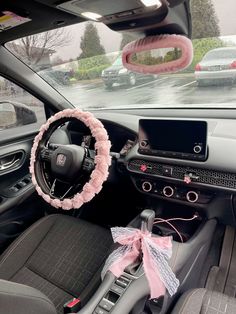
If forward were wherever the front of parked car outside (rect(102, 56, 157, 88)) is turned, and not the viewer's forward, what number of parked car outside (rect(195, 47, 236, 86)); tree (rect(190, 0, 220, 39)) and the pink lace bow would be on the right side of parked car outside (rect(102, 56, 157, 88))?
0

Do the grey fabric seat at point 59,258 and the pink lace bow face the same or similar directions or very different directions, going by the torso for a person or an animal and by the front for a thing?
very different directions

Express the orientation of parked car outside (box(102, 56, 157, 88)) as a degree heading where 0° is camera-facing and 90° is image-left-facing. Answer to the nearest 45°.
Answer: approximately 45°

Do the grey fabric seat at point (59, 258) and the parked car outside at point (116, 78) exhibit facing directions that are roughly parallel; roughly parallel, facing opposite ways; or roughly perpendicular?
roughly parallel, facing opposite ways

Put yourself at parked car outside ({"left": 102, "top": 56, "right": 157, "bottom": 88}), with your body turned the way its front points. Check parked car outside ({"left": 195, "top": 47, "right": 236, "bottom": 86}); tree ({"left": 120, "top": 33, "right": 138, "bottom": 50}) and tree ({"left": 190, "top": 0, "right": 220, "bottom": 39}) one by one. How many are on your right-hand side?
0

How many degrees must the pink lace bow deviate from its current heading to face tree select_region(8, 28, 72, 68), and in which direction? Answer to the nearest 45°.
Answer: approximately 135° to its right

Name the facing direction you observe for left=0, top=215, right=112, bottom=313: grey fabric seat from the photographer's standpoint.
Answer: facing away from the viewer and to the right of the viewer

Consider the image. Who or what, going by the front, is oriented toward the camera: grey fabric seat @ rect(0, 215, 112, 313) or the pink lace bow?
the pink lace bow

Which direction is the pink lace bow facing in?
toward the camera

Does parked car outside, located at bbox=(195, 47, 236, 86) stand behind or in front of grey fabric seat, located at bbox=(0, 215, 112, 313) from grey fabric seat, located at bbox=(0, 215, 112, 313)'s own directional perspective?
in front

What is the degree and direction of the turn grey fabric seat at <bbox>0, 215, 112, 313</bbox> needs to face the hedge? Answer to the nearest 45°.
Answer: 0° — it already faces it

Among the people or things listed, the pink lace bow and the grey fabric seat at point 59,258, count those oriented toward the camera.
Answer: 1

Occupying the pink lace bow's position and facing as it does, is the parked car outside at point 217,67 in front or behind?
behind
